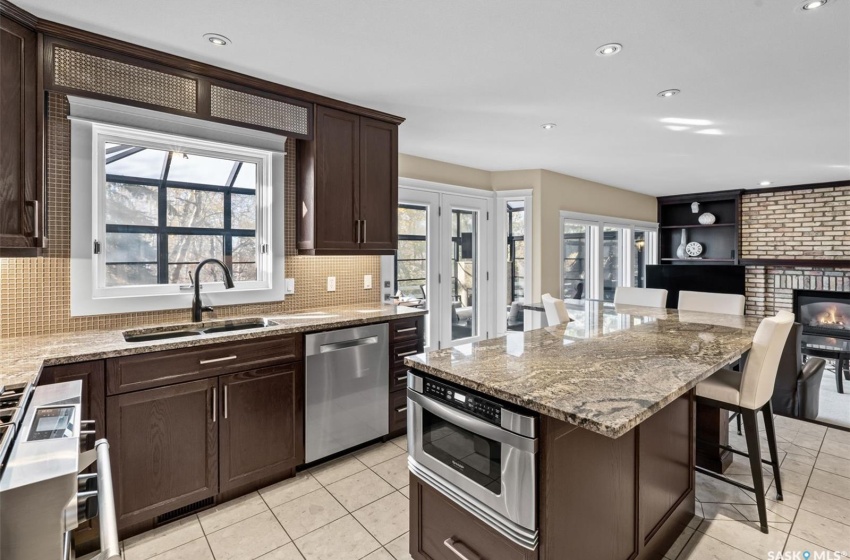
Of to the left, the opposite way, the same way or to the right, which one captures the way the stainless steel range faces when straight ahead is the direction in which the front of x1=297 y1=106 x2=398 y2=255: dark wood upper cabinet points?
to the left

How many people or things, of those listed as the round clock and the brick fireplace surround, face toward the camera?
2

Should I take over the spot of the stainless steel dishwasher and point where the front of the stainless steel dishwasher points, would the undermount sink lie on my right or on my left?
on my right

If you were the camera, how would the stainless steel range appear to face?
facing to the right of the viewer
